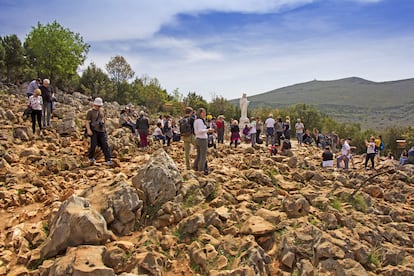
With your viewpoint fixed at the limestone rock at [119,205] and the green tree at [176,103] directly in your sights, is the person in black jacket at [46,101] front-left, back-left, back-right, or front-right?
front-left

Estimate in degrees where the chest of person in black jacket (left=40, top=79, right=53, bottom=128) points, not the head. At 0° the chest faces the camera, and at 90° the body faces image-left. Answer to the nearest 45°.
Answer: approximately 315°

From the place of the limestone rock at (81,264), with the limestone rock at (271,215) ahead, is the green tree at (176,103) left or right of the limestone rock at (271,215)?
left

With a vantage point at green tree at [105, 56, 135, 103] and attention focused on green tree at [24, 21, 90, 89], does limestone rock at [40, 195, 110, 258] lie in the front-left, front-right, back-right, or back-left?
front-left

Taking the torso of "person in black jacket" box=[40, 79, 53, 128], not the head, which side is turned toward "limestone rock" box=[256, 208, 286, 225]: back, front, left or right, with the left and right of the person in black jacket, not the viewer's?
front

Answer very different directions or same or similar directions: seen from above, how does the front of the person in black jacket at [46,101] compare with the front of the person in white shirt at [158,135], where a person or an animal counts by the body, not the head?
same or similar directions

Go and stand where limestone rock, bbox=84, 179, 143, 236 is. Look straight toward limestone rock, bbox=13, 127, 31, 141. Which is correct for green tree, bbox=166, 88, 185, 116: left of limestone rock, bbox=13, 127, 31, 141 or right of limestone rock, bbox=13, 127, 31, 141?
right
